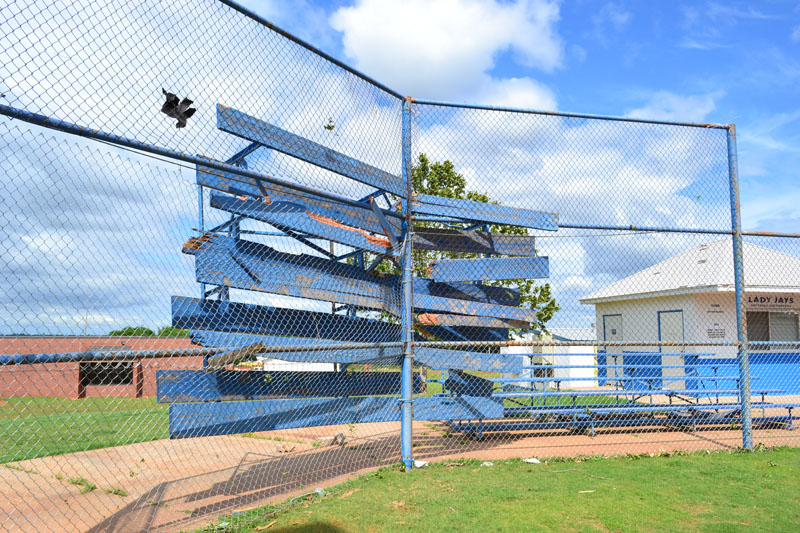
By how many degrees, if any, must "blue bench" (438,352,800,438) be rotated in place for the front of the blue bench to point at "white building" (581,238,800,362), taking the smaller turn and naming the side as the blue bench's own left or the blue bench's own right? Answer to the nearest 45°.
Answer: approximately 180°

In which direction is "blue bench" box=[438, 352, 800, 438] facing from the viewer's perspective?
toward the camera

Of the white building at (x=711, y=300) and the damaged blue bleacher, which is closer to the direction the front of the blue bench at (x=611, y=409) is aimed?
the damaged blue bleacher

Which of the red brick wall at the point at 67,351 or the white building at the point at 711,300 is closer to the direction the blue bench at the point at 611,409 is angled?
the red brick wall
